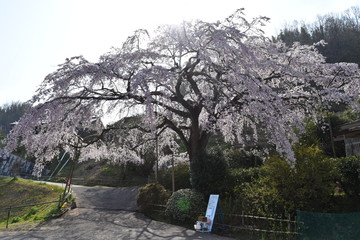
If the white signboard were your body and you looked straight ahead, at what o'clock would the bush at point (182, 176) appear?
The bush is roughly at 4 o'clock from the white signboard.

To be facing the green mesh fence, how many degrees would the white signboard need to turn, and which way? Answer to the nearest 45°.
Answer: approximately 90° to its left

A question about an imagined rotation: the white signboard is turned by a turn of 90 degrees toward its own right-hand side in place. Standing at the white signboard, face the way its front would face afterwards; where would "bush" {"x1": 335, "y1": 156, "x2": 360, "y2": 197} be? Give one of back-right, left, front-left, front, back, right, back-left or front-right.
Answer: back-right

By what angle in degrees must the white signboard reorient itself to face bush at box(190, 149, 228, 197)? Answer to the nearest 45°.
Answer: approximately 135° to its right

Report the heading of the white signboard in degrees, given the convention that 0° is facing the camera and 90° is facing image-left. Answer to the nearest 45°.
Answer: approximately 45°

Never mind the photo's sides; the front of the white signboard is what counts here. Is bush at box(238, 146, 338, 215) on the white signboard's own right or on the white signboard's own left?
on the white signboard's own left

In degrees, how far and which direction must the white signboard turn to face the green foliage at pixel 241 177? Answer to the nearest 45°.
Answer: approximately 180°

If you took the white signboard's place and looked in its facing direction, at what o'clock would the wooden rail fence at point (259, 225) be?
The wooden rail fence is roughly at 8 o'clock from the white signboard.

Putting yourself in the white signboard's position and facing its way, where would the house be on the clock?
The house is roughly at 6 o'clock from the white signboard.

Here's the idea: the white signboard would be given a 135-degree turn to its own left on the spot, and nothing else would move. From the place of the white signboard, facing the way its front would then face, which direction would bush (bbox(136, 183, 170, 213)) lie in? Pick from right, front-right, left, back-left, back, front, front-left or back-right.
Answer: back-left
